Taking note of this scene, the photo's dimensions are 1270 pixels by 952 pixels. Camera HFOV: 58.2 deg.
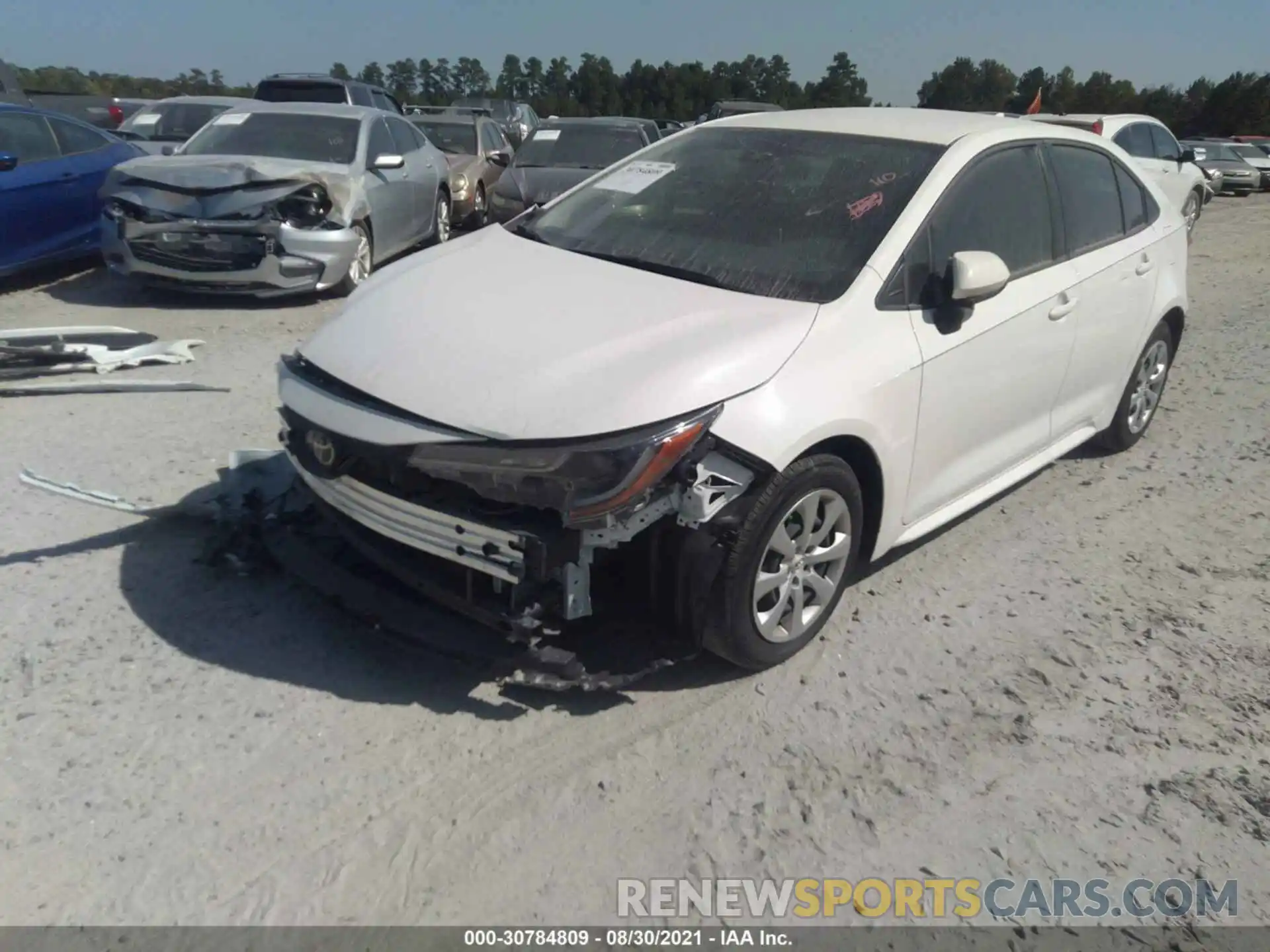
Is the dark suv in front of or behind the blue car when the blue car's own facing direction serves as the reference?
behind

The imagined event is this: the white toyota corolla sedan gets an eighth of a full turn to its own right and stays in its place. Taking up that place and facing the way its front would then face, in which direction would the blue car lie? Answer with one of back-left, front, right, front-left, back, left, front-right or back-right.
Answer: front-right

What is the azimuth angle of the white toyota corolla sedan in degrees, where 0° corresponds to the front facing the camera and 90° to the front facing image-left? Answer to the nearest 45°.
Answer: approximately 45°

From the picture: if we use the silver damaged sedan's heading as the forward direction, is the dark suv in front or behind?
behind

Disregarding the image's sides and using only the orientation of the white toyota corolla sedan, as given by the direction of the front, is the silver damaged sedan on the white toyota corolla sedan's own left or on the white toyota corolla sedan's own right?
on the white toyota corolla sedan's own right

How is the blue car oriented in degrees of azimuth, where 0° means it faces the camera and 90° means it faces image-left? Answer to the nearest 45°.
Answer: approximately 45°

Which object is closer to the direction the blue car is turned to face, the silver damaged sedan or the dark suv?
the silver damaged sedan

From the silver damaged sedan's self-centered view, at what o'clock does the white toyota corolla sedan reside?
The white toyota corolla sedan is roughly at 10 o'clock from the silver damaged sedan.

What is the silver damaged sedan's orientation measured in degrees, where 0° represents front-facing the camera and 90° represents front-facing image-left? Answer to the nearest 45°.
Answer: approximately 45°
